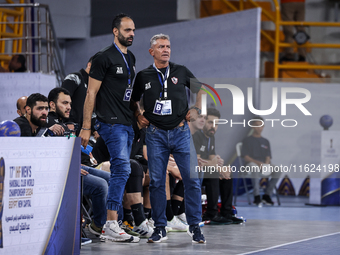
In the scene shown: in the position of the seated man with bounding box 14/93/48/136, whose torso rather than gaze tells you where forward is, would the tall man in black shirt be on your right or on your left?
on your left

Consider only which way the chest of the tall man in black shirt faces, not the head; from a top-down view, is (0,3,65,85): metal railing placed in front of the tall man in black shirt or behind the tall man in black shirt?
behind

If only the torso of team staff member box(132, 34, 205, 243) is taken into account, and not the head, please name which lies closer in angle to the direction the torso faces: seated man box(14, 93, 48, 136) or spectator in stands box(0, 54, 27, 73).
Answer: the seated man

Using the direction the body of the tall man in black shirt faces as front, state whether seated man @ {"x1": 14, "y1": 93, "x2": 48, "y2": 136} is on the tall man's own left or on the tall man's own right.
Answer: on the tall man's own right

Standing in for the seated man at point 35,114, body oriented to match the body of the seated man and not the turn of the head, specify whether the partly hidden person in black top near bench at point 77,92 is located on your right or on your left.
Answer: on your left

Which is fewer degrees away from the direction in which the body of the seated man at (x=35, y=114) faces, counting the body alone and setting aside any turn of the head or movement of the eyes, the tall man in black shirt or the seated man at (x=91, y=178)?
the tall man in black shirt

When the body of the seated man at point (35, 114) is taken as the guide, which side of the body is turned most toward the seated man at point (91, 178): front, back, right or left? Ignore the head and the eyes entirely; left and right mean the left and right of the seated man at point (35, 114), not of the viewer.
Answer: left

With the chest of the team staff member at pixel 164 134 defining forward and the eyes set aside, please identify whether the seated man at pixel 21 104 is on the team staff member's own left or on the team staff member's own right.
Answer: on the team staff member's own right

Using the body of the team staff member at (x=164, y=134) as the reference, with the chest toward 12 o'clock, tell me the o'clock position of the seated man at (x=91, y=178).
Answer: The seated man is roughly at 4 o'clock from the team staff member.

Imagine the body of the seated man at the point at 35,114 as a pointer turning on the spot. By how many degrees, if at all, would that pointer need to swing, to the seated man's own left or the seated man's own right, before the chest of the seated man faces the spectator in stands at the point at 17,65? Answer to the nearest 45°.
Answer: approximately 135° to the seated man's own left
